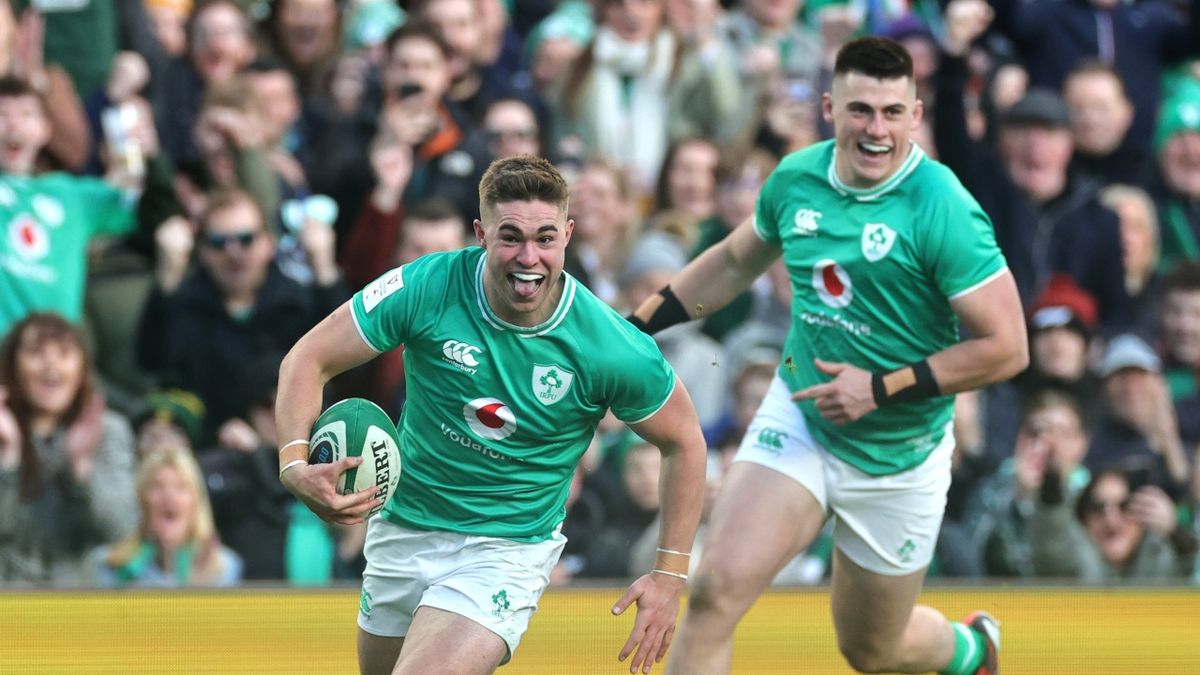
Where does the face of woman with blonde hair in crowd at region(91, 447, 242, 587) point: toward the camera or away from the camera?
toward the camera

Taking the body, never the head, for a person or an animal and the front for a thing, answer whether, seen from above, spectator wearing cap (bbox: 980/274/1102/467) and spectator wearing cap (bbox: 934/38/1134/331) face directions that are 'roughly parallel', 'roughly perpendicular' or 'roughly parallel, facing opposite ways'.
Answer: roughly parallel

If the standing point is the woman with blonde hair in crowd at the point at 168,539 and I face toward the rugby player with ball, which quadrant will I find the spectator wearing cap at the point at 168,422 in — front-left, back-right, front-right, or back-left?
back-left

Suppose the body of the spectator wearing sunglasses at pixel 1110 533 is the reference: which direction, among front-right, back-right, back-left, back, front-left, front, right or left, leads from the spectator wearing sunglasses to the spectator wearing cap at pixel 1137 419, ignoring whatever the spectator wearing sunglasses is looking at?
back

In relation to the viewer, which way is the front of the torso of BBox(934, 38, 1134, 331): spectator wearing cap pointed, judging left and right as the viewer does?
facing the viewer

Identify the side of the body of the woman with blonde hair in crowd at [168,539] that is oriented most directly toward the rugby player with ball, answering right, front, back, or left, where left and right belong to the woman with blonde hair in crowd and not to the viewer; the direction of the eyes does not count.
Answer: front

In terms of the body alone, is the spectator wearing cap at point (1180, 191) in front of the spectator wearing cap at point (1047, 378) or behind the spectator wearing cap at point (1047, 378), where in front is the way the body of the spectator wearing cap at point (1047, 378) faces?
behind

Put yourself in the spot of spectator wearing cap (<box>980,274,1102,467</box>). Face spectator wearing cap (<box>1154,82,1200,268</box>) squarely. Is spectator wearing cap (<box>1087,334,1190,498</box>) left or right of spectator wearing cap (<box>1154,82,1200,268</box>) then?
right

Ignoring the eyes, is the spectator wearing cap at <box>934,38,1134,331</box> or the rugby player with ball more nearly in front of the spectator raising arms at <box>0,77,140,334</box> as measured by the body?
the rugby player with ball

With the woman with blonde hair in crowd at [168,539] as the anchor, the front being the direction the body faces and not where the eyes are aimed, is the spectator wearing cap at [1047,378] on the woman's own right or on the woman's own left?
on the woman's own left

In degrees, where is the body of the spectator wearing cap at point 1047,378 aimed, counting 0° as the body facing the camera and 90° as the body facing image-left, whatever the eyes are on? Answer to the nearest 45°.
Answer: approximately 0°

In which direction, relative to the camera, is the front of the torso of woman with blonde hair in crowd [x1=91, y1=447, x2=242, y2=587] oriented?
toward the camera

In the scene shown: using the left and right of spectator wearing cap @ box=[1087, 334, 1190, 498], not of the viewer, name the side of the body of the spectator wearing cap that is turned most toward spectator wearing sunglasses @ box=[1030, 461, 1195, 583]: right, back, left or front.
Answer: front
